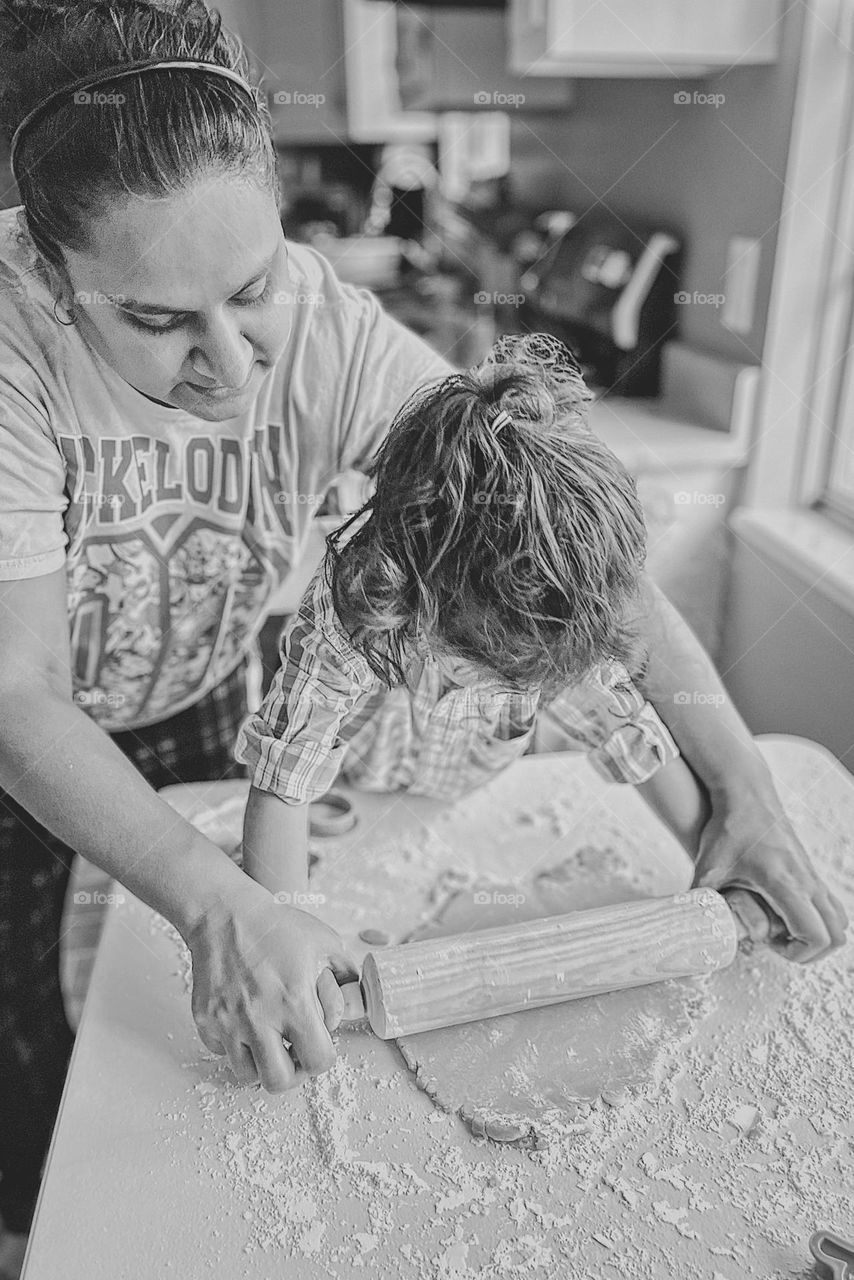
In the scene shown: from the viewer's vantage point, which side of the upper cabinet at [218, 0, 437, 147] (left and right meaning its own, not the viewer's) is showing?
front

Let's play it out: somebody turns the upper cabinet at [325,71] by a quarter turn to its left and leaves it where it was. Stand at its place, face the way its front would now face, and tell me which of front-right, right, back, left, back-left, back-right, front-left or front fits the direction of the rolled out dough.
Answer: right

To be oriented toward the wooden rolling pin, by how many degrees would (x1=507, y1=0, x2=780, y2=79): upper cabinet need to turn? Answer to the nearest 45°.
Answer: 0° — it already faces it

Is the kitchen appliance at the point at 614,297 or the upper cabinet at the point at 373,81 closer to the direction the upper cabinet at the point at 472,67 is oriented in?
the kitchen appliance

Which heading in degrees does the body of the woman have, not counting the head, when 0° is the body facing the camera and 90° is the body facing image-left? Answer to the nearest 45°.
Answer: approximately 315°

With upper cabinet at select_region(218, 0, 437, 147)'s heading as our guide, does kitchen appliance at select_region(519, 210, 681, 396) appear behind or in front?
in front

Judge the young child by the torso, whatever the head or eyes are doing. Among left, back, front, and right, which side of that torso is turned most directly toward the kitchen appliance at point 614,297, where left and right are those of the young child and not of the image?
back

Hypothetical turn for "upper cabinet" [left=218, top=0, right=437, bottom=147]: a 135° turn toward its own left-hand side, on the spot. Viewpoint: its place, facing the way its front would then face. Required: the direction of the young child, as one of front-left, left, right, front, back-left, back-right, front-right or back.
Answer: back-right

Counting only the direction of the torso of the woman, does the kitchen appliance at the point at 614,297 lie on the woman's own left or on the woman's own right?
on the woman's own left

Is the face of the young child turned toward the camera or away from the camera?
toward the camera

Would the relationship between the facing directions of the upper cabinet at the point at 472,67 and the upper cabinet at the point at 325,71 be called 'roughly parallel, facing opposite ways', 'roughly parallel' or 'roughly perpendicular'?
roughly parallel

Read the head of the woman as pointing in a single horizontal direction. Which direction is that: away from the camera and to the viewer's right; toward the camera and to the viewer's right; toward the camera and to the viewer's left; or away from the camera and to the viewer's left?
toward the camera and to the viewer's right

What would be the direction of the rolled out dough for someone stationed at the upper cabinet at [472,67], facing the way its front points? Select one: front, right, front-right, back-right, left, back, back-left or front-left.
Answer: front

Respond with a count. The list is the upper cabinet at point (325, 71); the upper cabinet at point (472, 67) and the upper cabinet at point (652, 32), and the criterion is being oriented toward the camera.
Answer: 3

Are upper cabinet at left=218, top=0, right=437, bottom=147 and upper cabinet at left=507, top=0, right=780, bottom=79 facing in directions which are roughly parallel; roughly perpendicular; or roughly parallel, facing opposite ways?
roughly parallel

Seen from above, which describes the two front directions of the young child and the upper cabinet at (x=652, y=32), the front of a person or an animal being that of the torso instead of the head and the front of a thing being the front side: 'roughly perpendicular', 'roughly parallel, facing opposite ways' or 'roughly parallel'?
roughly parallel

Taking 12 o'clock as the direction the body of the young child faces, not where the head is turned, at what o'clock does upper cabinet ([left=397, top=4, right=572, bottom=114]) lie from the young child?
The upper cabinet is roughly at 6 o'clock from the young child.

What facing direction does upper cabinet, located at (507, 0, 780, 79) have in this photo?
toward the camera
